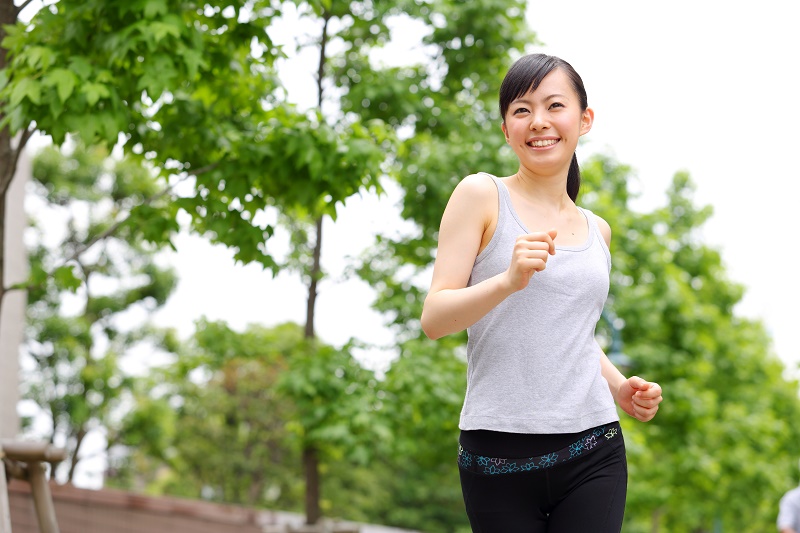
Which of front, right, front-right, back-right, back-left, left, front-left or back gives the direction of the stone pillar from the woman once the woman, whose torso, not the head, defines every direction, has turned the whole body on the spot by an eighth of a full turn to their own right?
back-right
